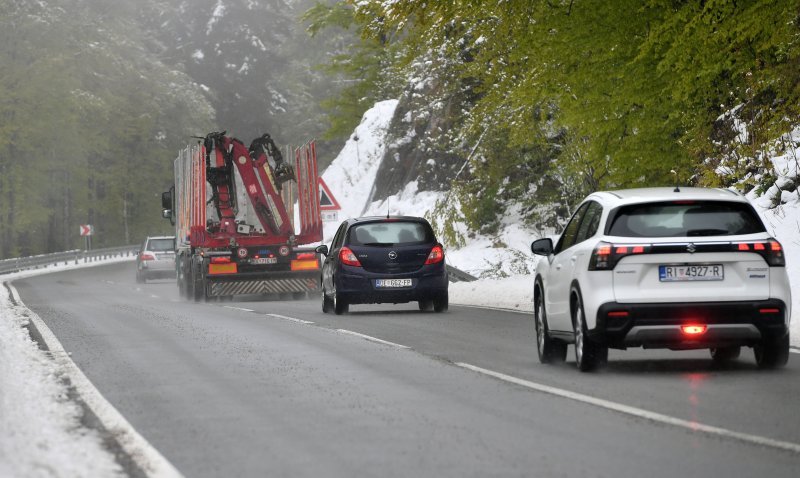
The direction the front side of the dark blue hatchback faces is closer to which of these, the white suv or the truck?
the truck

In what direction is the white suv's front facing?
away from the camera

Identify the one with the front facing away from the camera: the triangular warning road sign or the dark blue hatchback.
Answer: the dark blue hatchback

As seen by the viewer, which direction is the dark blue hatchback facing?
away from the camera

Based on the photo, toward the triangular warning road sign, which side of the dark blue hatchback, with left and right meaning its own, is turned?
front

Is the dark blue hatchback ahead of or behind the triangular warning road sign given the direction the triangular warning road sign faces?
ahead

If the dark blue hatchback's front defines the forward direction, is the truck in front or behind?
in front

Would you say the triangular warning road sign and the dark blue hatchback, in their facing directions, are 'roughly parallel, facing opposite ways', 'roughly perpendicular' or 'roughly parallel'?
roughly parallel, facing opposite ways

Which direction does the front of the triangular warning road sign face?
toward the camera

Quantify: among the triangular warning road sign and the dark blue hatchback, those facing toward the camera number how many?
1
